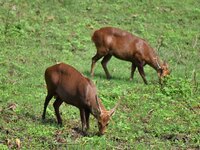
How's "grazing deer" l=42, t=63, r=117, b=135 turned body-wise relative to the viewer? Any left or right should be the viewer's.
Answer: facing the viewer and to the right of the viewer

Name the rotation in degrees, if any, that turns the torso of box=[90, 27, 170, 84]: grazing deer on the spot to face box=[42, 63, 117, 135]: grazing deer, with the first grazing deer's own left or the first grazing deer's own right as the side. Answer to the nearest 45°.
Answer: approximately 90° to the first grazing deer's own right

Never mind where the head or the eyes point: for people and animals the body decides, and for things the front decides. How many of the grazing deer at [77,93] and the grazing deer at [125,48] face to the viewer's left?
0

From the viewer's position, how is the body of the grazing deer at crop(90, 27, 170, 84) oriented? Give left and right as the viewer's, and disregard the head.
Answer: facing to the right of the viewer

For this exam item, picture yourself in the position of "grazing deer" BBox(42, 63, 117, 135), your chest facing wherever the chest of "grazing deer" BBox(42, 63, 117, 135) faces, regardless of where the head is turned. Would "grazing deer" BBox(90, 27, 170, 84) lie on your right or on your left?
on your left
